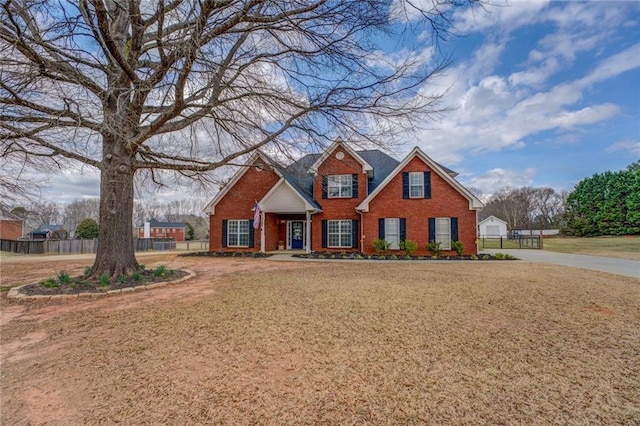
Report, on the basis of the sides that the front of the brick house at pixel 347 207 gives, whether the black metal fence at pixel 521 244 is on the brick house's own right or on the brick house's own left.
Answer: on the brick house's own left

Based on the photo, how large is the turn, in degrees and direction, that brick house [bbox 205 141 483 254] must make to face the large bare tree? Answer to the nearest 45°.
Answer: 0° — it already faces it

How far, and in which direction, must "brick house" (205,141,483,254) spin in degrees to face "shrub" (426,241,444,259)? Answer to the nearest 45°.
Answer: approximately 90° to its left

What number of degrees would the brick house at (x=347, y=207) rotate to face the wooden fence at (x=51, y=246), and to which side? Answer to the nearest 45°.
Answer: approximately 90° to its right

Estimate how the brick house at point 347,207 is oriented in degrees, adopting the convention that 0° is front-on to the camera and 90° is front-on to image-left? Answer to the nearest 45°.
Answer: approximately 0°

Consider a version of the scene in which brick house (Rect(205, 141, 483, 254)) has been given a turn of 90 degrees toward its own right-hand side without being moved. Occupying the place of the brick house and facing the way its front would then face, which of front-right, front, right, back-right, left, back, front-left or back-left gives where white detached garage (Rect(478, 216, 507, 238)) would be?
back-right

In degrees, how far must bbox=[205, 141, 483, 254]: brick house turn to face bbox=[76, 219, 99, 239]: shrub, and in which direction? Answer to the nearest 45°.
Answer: approximately 135° to its right
